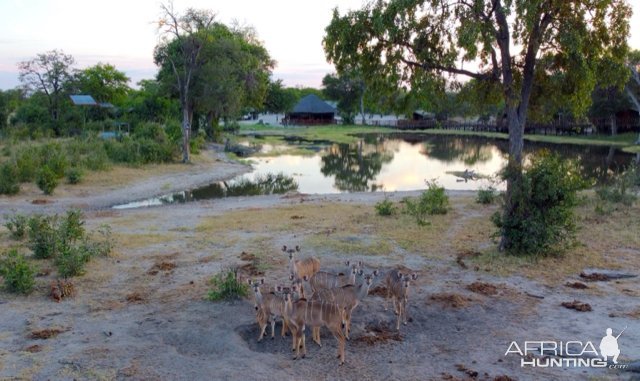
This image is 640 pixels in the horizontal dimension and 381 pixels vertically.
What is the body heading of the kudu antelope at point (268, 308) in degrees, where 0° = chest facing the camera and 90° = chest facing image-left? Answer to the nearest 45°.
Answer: approximately 45°

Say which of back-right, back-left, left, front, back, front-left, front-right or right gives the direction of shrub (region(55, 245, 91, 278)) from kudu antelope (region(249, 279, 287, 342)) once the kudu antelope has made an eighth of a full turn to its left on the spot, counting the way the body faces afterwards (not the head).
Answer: back-right

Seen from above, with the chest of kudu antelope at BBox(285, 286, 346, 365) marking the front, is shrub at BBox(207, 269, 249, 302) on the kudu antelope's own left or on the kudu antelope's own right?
on the kudu antelope's own right

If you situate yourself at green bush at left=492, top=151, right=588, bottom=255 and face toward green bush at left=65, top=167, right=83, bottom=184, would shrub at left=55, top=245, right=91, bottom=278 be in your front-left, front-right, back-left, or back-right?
front-left

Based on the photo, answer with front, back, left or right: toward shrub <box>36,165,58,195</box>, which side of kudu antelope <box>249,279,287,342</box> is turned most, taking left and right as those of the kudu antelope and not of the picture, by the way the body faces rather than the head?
right

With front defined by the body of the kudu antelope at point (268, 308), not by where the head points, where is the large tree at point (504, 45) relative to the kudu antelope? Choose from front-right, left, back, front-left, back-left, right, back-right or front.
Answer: back

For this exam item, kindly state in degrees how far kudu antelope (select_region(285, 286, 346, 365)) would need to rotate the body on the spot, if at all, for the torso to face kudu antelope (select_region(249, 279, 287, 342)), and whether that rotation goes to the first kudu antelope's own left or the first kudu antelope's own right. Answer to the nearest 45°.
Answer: approximately 45° to the first kudu antelope's own right

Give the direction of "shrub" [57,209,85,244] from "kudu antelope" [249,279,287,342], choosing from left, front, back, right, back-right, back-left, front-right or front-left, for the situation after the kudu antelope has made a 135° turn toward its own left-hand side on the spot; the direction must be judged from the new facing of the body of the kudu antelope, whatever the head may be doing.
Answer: back-left
